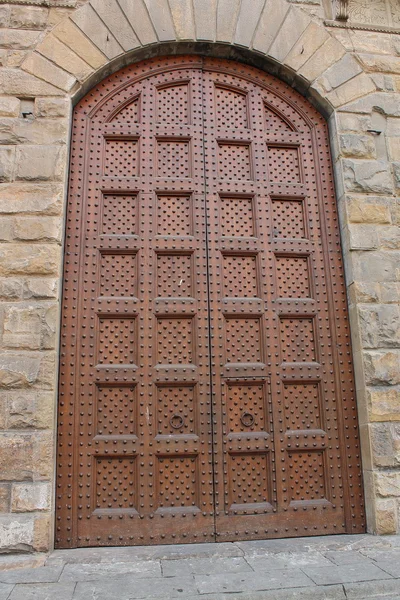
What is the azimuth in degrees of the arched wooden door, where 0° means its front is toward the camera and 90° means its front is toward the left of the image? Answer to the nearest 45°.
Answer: approximately 0°
